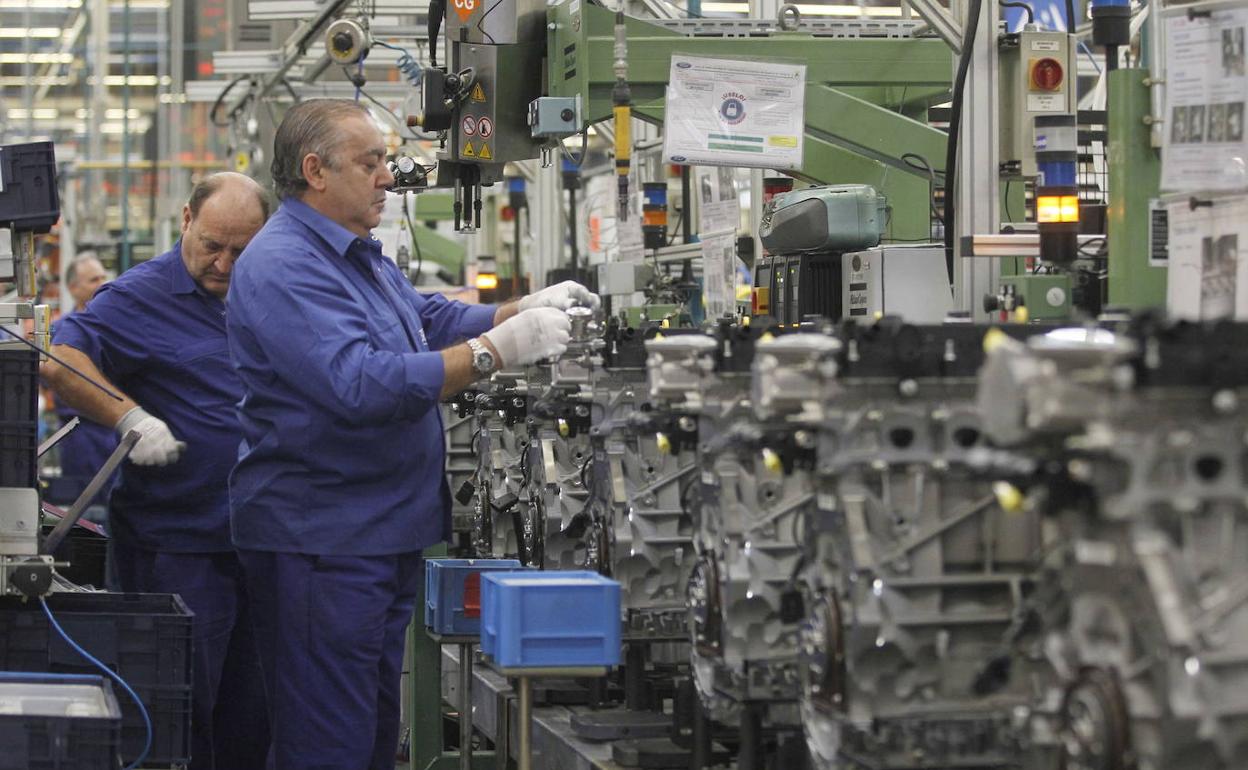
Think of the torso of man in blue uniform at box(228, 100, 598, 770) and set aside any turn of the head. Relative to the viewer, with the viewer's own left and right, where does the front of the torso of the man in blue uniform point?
facing to the right of the viewer

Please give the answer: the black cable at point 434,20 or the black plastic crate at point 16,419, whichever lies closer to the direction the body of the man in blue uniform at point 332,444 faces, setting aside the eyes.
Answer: the black cable

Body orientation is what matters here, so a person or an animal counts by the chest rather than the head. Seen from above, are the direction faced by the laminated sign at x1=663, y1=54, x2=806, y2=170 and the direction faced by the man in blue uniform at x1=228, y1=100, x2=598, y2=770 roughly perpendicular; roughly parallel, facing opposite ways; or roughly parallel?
roughly perpendicular

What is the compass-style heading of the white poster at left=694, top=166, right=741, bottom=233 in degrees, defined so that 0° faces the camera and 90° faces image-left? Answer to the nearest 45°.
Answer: approximately 0°

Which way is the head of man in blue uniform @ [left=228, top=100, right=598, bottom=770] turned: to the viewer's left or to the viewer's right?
to the viewer's right

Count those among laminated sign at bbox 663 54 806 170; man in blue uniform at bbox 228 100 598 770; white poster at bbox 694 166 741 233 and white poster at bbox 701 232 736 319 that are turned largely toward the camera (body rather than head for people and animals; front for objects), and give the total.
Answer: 3

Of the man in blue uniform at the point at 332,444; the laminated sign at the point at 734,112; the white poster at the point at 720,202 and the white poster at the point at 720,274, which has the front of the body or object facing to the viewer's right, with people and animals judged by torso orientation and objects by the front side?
the man in blue uniform

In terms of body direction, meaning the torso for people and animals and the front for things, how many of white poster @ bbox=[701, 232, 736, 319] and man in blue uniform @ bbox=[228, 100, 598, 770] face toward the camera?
1
